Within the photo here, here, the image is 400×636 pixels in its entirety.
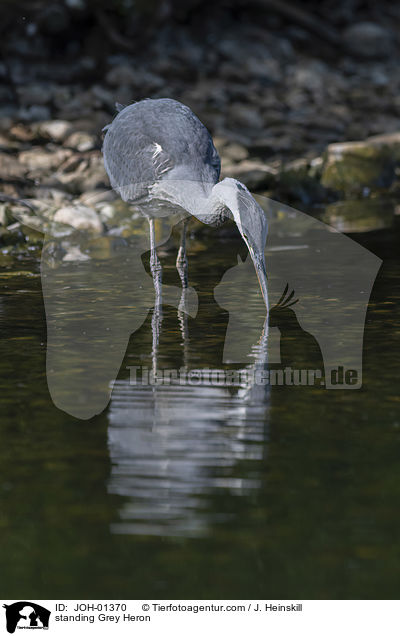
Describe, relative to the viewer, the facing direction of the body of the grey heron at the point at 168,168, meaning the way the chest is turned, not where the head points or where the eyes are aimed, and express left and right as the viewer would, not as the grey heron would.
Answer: facing the viewer and to the right of the viewer

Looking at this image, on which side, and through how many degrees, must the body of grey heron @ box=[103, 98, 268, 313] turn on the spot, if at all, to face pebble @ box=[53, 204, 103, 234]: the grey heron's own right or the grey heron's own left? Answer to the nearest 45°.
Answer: approximately 135° to the grey heron's own left

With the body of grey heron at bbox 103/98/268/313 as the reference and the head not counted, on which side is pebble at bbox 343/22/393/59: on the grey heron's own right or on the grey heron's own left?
on the grey heron's own left

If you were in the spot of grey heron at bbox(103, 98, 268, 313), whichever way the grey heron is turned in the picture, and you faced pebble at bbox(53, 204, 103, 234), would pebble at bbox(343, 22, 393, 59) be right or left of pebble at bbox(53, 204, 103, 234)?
right
